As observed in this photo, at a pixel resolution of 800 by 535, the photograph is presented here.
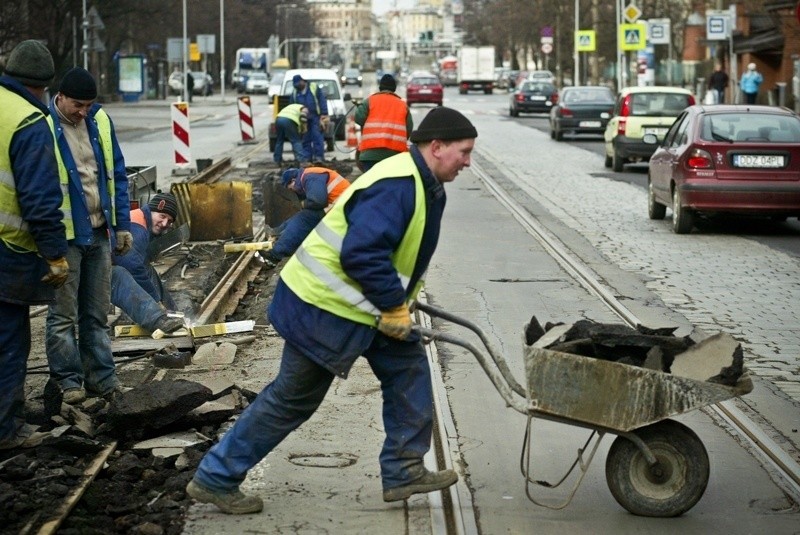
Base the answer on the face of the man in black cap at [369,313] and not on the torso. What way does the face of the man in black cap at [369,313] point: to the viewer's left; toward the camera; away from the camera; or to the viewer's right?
to the viewer's right

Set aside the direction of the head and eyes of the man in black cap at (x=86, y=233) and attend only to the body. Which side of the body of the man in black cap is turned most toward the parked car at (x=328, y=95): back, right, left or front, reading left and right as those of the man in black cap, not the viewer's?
back

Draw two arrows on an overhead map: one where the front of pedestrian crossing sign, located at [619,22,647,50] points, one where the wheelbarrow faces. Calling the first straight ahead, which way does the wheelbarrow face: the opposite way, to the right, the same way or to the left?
to the left

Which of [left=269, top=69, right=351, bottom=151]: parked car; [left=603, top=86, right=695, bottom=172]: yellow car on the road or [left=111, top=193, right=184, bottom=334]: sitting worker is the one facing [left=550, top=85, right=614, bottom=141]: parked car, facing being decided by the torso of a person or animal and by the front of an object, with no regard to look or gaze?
[left=603, top=86, right=695, bottom=172]: yellow car on the road

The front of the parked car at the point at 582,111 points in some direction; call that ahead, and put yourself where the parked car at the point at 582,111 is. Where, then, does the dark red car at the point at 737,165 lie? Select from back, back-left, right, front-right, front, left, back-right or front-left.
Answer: back

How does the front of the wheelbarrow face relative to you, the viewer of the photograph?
facing to the right of the viewer

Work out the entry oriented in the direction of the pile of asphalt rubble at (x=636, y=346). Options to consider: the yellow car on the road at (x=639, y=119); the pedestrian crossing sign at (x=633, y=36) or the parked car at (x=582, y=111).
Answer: the pedestrian crossing sign

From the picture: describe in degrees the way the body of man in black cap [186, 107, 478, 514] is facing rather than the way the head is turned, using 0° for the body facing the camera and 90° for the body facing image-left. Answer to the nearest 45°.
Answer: approximately 270°

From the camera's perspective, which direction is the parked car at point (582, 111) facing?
away from the camera

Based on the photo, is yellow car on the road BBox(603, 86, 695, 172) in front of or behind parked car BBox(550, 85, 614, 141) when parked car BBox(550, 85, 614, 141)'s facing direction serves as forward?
behind

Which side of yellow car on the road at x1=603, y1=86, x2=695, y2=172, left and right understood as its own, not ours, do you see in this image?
back

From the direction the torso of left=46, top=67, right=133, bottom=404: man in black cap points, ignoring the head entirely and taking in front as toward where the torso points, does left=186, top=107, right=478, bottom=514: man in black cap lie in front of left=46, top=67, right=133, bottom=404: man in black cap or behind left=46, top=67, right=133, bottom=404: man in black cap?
in front

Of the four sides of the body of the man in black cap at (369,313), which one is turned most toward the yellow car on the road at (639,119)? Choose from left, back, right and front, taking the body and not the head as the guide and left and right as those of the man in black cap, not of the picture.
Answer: left
